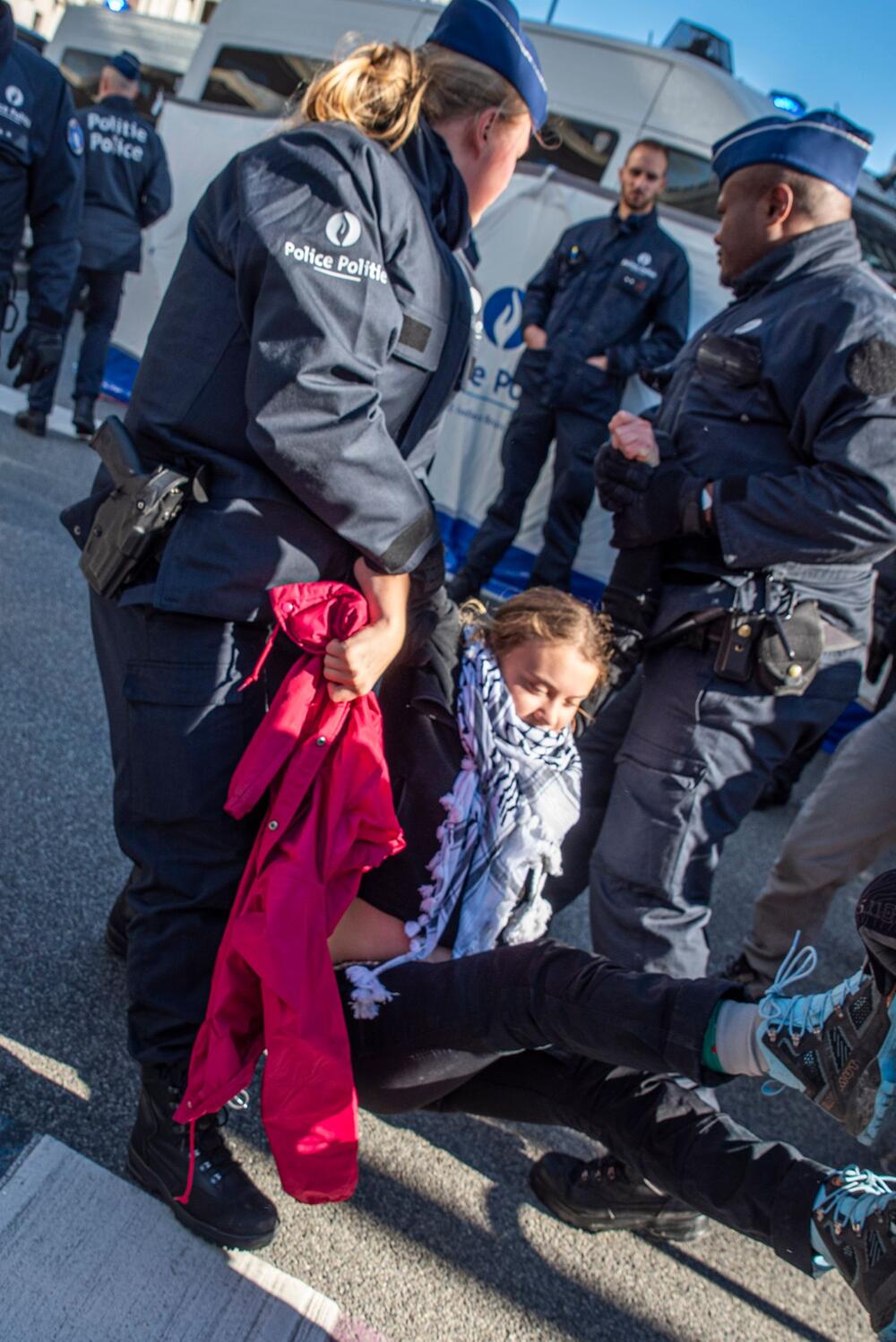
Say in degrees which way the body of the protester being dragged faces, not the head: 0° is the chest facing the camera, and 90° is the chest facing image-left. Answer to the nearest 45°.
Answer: approximately 315°

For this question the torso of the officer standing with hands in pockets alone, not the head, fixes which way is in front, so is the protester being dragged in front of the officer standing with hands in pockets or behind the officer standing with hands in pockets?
in front

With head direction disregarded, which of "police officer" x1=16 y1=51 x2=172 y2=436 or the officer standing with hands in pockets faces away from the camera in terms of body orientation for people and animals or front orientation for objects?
the police officer

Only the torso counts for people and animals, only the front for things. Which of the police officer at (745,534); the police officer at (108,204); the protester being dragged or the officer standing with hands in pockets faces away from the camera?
the police officer at (108,204)

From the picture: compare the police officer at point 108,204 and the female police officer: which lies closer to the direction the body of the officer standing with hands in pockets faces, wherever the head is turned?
the female police officer

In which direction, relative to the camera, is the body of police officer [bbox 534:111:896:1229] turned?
to the viewer's left

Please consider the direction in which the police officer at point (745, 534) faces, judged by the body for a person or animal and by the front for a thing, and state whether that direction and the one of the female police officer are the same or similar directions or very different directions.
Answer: very different directions

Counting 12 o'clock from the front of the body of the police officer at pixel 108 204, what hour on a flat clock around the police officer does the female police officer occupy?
The female police officer is roughly at 6 o'clock from the police officer.

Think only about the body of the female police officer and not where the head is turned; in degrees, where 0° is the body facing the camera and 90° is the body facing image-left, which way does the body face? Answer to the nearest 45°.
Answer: approximately 270°

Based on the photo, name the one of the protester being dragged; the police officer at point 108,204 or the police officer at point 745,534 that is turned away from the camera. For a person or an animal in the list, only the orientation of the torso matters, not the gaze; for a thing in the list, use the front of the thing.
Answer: the police officer at point 108,204

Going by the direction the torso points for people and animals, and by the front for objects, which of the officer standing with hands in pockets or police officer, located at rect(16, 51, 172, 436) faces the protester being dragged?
the officer standing with hands in pockets

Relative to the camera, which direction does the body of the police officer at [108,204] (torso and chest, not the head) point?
away from the camera

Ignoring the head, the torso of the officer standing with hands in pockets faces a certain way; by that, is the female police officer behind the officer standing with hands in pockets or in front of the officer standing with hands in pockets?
in front

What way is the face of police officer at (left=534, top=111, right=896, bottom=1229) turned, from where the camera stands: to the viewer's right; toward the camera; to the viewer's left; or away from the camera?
to the viewer's left
